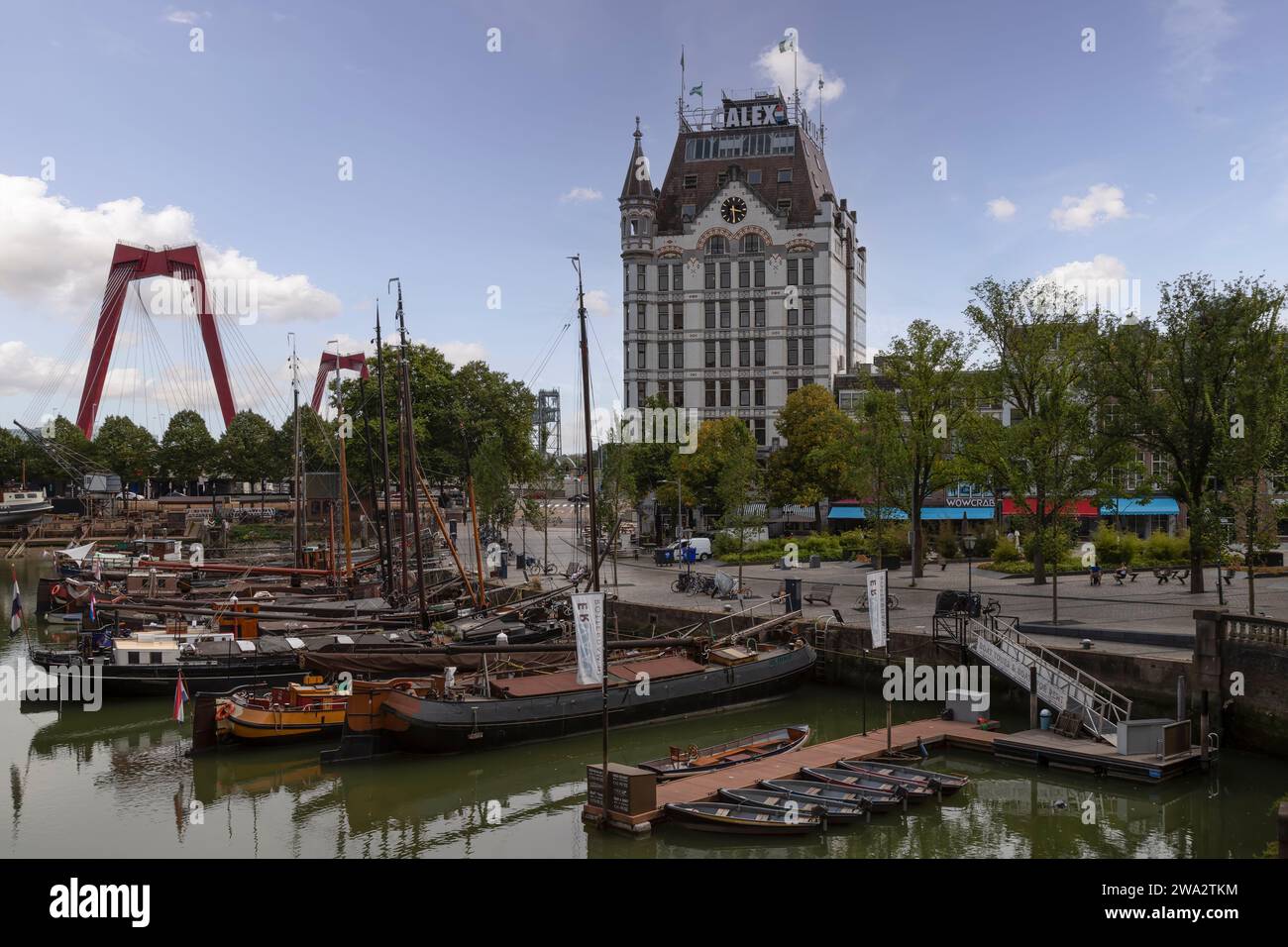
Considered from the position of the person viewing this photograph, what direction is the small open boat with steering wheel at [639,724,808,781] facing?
facing away from the viewer and to the right of the viewer

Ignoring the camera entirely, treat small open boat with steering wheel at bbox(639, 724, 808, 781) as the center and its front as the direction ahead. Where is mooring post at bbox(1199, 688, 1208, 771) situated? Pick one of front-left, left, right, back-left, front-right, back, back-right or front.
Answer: front-right

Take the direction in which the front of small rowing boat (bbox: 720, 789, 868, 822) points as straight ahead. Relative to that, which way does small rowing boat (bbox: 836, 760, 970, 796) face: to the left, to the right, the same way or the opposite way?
the same way

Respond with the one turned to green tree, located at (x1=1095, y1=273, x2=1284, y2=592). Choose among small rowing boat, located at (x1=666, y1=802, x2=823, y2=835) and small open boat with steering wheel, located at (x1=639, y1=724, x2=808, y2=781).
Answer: small open boat with steering wheel, located at (x1=639, y1=724, x2=808, y2=781)
